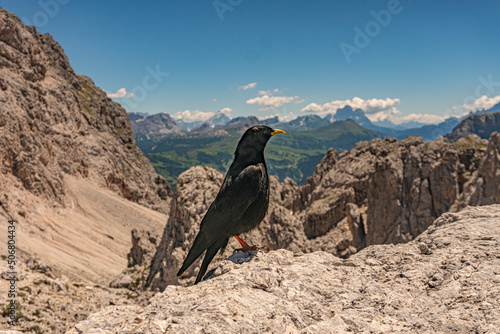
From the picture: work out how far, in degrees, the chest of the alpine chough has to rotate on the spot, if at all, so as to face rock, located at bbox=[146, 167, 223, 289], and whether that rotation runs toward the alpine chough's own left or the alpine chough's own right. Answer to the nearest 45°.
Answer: approximately 90° to the alpine chough's own left

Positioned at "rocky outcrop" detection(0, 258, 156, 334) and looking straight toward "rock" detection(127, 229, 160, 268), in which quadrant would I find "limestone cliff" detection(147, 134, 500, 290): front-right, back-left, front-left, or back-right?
front-right

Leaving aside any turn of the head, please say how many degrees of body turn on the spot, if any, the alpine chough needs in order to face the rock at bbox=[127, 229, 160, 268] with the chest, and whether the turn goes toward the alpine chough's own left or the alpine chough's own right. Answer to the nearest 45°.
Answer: approximately 90° to the alpine chough's own left

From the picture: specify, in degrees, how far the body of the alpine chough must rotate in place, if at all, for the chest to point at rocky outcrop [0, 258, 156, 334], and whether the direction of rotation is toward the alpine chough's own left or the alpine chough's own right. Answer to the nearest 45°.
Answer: approximately 135° to the alpine chough's own left

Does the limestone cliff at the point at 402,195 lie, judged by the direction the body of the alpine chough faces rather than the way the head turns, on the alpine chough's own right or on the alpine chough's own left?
on the alpine chough's own left

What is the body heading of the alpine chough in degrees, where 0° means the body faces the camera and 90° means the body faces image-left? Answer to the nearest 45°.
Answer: approximately 270°

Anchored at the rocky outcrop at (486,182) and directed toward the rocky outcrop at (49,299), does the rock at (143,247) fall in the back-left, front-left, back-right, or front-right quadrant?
front-right
